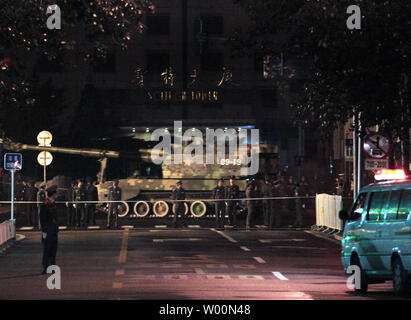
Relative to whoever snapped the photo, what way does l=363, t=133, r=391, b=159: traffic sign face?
facing the viewer

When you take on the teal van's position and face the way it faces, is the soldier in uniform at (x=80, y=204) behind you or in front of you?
in front

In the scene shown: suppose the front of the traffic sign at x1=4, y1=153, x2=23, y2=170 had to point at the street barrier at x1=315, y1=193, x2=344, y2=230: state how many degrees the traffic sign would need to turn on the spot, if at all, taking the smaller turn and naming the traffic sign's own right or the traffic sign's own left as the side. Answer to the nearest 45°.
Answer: approximately 90° to the traffic sign's own left

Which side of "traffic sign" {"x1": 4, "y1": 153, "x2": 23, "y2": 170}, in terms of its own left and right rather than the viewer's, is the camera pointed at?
front

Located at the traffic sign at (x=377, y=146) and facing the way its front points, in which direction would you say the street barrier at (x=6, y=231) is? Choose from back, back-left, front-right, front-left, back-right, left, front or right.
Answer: right
